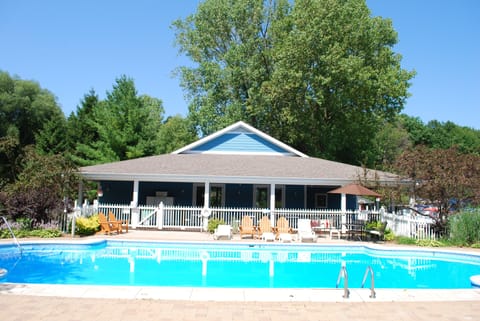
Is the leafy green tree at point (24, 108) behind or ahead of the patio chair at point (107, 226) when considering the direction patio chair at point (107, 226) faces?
behind

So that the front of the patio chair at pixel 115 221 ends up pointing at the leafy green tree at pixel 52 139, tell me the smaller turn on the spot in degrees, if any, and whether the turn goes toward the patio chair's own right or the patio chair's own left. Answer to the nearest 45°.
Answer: approximately 135° to the patio chair's own left

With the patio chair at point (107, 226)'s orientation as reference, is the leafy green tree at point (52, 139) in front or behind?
behind

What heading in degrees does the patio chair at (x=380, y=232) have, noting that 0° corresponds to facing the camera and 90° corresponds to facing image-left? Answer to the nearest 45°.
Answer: approximately 90°

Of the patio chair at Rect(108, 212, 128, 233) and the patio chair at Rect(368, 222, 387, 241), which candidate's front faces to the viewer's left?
the patio chair at Rect(368, 222, 387, 241)

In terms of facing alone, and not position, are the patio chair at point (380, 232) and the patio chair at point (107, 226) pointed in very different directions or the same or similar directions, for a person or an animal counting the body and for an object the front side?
very different directions

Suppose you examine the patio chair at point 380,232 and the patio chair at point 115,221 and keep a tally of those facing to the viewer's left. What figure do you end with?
1

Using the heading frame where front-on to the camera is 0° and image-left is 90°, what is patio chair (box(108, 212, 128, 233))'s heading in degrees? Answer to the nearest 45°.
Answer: approximately 315°

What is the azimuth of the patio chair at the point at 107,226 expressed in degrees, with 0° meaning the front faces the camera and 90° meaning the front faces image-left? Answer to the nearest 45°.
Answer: approximately 315°

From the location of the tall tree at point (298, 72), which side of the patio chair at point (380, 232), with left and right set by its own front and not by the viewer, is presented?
right

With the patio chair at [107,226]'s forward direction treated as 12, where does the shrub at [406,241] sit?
The shrub is roughly at 11 o'clock from the patio chair.
